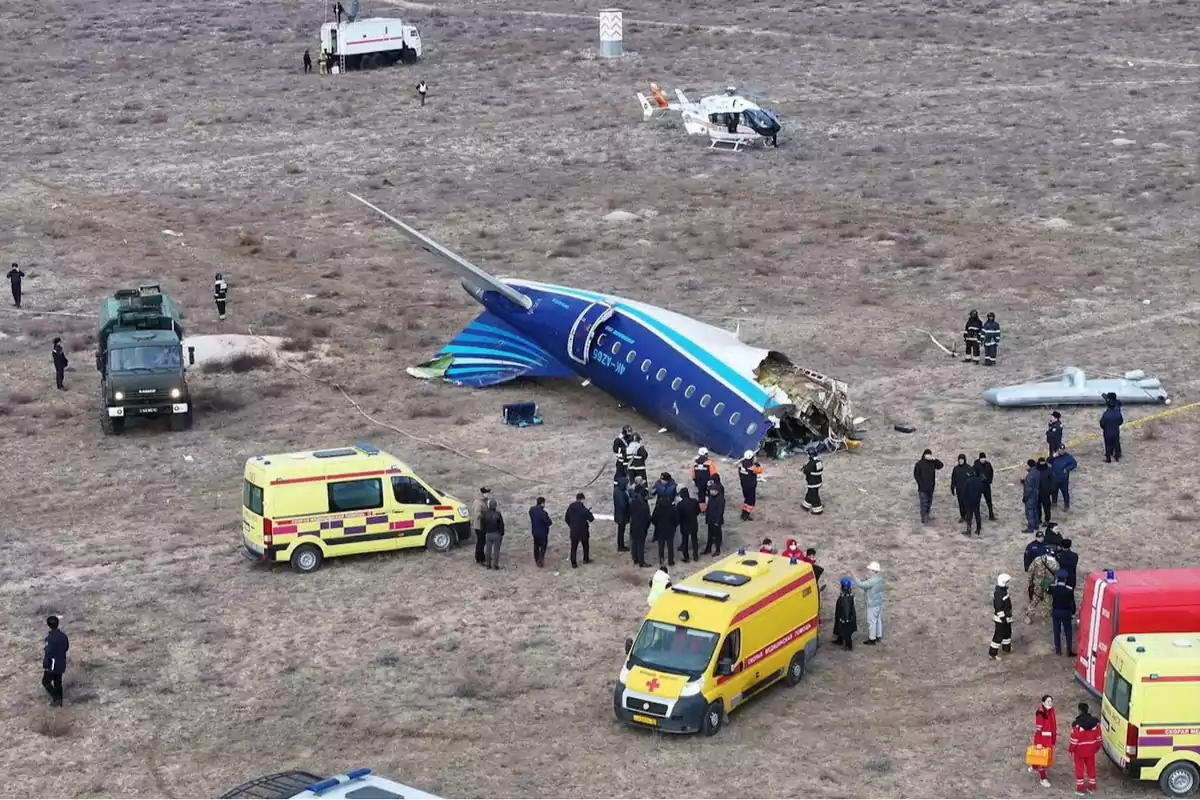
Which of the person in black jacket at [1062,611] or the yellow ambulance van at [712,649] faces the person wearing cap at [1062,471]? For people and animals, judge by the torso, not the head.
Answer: the person in black jacket

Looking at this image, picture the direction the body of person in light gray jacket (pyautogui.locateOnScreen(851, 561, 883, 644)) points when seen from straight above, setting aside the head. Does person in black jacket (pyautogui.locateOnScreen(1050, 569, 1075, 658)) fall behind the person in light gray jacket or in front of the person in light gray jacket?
behind

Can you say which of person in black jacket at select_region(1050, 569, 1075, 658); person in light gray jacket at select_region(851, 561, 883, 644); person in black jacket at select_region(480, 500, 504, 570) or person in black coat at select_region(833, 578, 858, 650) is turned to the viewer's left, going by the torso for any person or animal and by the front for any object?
the person in light gray jacket

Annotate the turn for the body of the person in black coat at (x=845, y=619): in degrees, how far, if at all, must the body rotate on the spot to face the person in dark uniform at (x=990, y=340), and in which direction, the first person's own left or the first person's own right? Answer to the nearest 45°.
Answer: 0° — they already face them

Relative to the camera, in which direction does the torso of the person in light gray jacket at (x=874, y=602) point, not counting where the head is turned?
to the viewer's left

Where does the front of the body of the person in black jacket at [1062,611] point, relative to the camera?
away from the camera

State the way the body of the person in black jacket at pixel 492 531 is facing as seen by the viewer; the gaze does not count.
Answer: away from the camera

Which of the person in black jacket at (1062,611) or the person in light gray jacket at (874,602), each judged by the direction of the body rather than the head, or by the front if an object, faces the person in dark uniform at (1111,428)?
the person in black jacket
